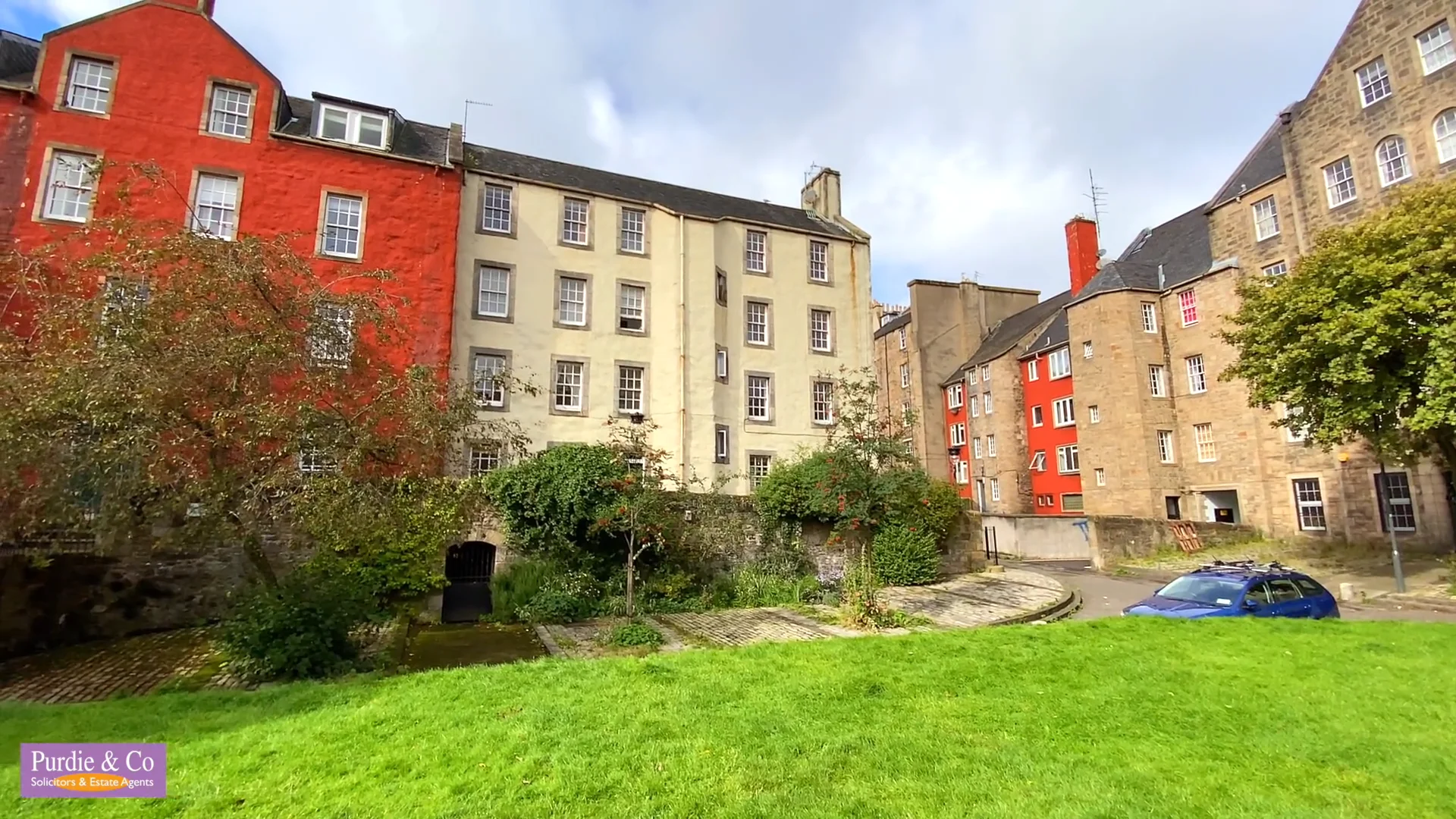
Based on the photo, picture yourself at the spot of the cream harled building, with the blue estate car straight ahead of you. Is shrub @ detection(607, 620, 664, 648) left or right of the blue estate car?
right

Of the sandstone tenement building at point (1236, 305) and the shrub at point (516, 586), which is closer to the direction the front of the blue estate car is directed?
the shrub

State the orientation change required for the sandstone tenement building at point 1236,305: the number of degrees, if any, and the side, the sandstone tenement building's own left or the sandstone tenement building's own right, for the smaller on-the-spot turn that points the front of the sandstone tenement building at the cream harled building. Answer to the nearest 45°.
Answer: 0° — it already faces it

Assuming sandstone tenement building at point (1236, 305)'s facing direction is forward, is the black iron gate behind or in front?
in front

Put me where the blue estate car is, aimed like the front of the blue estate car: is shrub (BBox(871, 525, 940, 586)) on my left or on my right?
on my right

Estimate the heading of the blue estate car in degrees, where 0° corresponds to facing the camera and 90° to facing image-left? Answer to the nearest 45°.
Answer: approximately 45°

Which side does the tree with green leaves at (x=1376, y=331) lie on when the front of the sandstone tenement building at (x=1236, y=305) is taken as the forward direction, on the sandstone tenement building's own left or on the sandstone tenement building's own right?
on the sandstone tenement building's own left

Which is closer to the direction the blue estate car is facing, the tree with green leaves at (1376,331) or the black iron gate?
the black iron gate

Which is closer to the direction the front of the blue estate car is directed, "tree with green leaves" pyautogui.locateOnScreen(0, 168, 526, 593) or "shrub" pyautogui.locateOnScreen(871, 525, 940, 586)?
the tree with green leaves

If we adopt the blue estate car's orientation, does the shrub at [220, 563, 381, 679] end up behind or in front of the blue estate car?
in front
